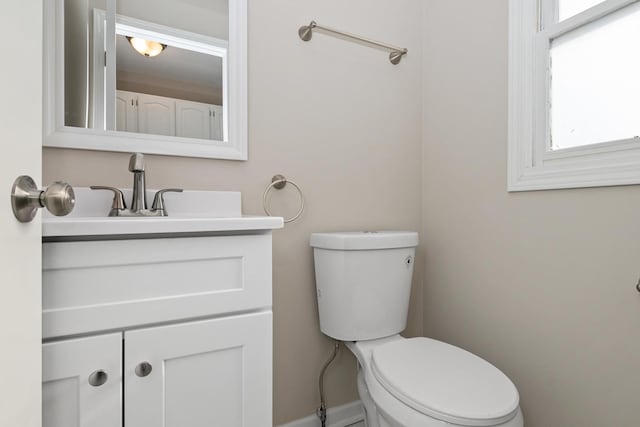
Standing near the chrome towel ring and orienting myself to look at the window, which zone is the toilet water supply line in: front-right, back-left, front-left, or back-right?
front-left

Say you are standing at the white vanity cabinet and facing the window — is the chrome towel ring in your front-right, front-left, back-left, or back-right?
front-left

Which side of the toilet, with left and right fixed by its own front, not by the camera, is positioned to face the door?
right

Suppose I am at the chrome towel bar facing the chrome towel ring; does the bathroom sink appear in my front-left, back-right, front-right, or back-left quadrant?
front-left

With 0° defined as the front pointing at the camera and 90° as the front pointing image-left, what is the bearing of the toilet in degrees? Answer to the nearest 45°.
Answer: approximately 315°

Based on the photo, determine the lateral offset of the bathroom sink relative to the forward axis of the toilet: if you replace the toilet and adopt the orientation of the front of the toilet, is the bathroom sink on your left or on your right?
on your right

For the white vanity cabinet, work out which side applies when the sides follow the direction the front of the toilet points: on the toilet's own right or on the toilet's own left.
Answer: on the toilet's own right

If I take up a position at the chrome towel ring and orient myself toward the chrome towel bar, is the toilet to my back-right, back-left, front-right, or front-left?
front-right

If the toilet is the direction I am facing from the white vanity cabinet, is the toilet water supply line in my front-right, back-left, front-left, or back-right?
front-left
